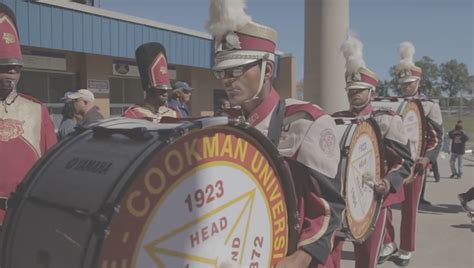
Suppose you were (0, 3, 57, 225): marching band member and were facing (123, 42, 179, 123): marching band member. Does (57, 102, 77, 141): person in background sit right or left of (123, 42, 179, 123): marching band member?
left

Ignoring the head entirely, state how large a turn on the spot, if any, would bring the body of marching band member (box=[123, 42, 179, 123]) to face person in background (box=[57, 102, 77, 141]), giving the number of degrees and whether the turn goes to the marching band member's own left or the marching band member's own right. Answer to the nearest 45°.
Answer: approximately 180°

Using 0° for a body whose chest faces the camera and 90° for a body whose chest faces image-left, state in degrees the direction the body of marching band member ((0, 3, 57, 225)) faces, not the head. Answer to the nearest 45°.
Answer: approximately 0°

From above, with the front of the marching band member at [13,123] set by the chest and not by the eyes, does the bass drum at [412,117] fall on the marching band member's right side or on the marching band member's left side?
on the marching band member's left side
